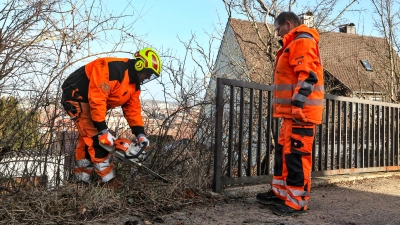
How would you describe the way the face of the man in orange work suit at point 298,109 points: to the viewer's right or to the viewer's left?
to the viewer's left

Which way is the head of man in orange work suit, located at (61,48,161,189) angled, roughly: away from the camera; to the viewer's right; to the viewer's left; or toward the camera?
to the viewer's right

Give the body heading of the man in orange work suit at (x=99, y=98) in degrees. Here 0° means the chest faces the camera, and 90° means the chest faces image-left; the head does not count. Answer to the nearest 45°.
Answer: approximately 270°

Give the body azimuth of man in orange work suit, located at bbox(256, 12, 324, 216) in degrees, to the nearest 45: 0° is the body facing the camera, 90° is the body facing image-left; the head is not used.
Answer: approximately 90°
